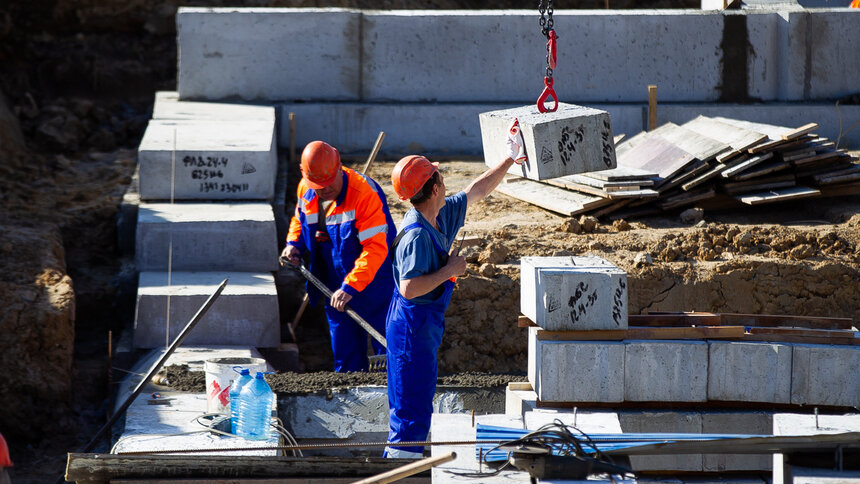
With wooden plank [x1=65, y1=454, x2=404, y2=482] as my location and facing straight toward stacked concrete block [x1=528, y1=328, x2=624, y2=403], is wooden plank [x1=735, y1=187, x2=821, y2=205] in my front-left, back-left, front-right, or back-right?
front-left

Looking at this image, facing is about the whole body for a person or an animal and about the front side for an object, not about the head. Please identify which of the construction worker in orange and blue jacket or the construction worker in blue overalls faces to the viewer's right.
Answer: the construction worker in blue overalls

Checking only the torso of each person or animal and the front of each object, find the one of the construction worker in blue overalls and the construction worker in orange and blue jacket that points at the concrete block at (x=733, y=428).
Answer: the construction worker in blue overalls

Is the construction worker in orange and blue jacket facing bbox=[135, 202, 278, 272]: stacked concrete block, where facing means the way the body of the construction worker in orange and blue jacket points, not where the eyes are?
no

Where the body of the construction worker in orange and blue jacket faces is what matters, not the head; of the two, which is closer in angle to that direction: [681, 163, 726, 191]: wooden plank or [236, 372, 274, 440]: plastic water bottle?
the plastic water bottle

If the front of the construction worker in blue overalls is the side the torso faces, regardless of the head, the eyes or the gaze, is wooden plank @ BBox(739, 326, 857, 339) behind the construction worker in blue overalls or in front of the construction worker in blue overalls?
in front

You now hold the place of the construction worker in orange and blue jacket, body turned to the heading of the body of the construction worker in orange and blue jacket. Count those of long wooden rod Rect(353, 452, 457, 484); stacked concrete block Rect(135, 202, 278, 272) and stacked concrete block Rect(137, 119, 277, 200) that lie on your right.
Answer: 2

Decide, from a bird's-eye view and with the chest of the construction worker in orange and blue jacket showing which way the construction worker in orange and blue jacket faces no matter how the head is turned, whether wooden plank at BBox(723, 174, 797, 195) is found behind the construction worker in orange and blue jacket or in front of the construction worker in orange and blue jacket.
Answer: behind

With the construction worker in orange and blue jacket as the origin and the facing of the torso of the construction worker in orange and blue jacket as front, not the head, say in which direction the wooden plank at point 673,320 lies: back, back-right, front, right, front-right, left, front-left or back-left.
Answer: left

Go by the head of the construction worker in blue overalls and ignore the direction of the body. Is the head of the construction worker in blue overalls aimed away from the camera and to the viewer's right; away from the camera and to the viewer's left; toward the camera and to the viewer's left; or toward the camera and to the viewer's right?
away from the camera and to the viewer's right

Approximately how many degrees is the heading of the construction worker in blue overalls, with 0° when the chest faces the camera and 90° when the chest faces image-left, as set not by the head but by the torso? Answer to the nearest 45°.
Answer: approximately 270°

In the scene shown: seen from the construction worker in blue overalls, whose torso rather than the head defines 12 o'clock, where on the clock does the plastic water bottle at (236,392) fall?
The plastic water bottle is roughly at 6 o'clock from the construction worker in blue overalls.
